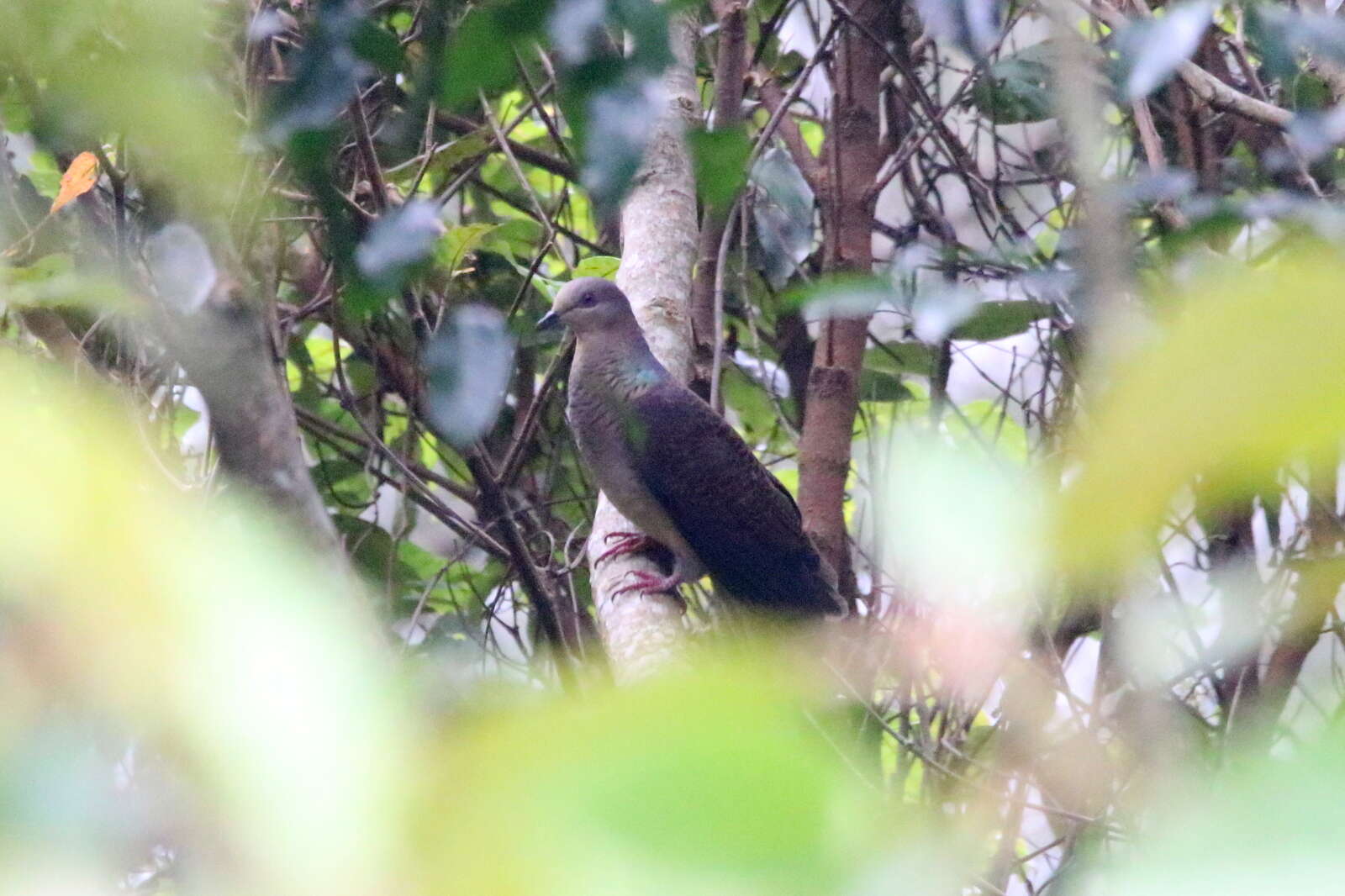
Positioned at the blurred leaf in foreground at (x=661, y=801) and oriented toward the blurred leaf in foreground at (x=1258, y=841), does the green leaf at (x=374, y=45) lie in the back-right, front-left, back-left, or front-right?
back-left

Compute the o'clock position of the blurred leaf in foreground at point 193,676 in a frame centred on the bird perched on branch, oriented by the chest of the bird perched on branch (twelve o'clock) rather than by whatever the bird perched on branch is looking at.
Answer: The blurred leaf in foreground is roughly at 9 o'clock from the bird perched on branch.

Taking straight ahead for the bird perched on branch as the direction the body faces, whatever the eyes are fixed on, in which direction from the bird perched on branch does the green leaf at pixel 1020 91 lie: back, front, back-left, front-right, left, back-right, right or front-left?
back-right

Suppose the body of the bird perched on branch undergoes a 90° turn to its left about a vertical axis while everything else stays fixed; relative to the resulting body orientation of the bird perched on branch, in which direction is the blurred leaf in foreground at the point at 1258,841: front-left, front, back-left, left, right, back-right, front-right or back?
front

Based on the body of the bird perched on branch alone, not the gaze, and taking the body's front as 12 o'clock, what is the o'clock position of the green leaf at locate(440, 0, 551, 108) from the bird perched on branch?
The green leaf is roughly at 9 o'clock from the bird perched on branch.

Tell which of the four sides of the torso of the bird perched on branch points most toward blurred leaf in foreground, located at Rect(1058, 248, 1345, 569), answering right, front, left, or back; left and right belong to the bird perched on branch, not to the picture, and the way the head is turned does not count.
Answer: left

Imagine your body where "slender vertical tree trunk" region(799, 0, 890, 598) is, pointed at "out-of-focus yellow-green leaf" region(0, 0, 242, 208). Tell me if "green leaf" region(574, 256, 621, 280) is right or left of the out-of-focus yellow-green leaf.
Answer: right

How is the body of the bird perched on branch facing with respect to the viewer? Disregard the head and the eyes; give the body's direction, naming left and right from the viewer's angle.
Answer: facing to the left of the viewer

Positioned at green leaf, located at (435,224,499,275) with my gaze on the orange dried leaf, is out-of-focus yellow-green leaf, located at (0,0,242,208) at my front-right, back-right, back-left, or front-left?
front-left
